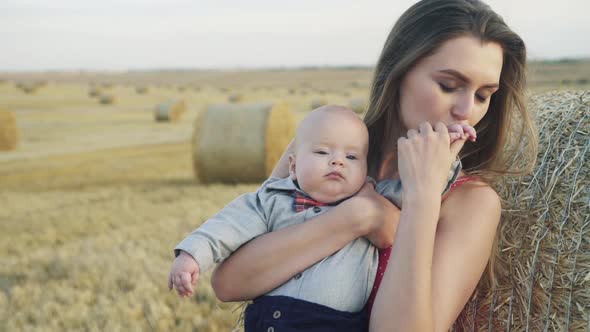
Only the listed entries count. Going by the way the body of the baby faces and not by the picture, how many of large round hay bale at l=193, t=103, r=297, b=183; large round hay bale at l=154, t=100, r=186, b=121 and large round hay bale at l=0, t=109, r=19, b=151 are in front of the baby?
0

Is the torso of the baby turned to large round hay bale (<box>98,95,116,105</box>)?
no

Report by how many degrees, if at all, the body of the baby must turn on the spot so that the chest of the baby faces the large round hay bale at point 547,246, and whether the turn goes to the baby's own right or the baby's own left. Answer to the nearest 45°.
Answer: approximately 90° to the baby's own left

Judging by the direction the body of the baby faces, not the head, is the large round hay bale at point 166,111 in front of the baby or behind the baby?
behind

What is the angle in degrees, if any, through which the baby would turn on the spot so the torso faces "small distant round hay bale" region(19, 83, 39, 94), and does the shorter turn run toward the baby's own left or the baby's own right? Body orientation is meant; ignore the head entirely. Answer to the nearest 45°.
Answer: approximately 135° to the baby's own right

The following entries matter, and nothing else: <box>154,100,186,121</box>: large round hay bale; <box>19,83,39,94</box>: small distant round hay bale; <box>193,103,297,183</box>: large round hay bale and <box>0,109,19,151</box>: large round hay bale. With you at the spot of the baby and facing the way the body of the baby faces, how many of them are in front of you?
0

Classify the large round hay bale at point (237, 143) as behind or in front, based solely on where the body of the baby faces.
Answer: behind

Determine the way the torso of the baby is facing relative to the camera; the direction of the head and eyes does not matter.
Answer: toward the camera

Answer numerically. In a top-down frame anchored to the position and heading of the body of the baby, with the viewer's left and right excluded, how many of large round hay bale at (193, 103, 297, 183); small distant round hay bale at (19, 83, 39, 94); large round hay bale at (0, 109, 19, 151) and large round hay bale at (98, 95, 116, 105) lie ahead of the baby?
0
